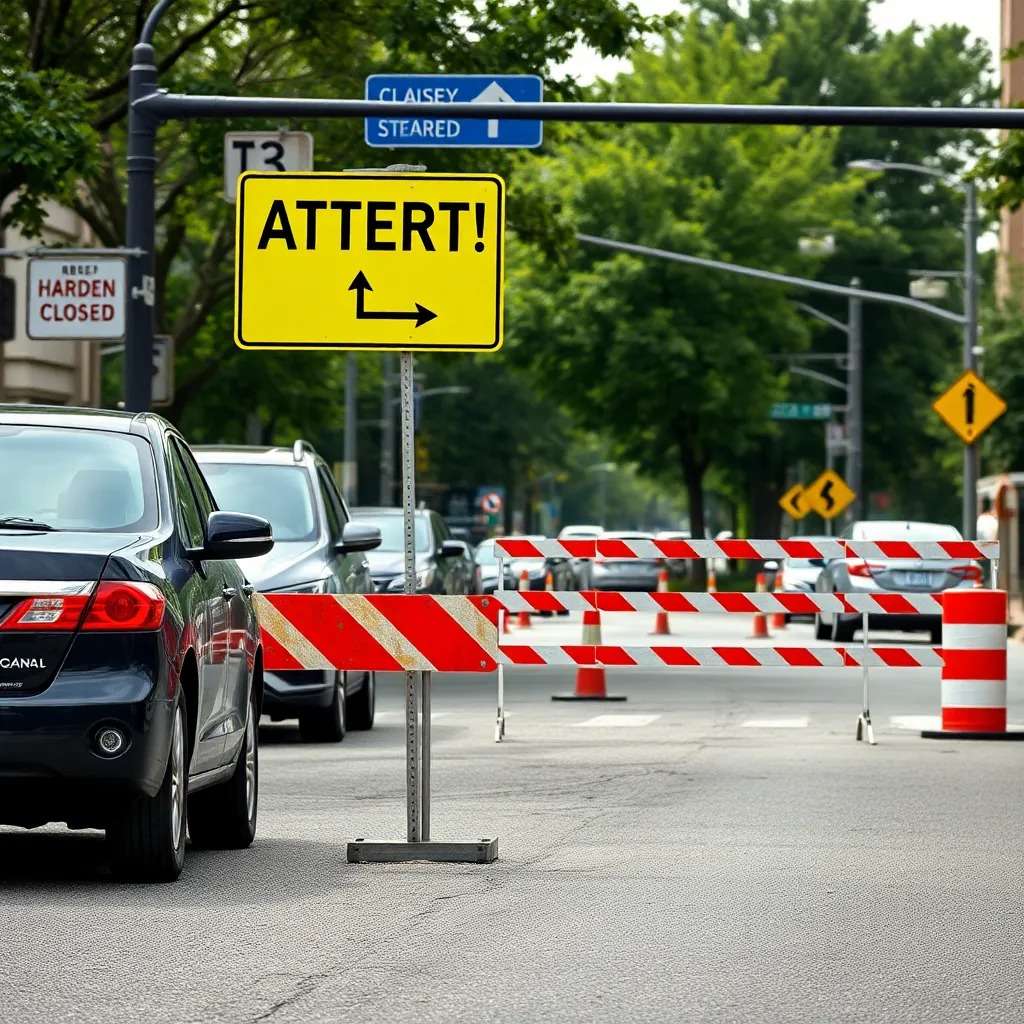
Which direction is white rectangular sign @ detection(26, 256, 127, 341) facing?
toward the camera

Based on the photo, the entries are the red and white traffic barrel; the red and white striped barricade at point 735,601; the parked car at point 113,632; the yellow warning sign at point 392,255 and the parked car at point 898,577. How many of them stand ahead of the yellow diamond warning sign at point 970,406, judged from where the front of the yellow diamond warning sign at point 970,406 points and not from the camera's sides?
5

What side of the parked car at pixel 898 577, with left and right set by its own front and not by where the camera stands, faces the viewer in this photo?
back

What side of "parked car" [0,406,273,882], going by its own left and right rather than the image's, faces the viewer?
back

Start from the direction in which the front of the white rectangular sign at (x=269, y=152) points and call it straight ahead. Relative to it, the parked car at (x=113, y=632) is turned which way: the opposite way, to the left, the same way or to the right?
the opposite way

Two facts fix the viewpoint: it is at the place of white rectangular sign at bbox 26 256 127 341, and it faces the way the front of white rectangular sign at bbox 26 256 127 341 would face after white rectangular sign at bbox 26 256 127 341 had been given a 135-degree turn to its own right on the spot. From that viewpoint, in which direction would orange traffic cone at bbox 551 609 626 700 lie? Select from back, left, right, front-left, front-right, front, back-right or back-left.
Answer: back-right

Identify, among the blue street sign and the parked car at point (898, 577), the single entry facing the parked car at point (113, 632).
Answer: the blue street sign

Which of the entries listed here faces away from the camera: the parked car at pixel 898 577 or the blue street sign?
the parked car

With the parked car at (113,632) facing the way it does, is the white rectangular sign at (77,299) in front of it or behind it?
in front

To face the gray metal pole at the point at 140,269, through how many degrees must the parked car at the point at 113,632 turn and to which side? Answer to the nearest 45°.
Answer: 0° — it already faces it

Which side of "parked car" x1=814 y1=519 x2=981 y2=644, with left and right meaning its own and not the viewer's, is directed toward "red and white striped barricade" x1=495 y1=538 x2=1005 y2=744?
back

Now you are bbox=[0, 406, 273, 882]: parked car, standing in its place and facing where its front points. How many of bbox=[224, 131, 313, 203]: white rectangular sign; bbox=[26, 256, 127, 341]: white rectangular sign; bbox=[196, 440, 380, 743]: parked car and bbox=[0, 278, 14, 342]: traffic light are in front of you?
4

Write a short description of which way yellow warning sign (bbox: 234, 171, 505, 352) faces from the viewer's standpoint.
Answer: facing the viewer

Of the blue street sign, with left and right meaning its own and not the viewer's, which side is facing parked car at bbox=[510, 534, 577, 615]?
back
